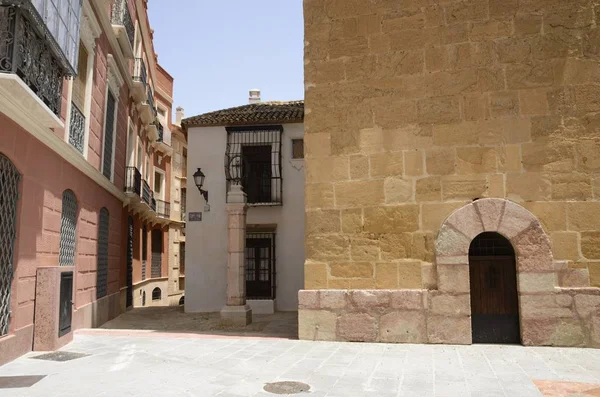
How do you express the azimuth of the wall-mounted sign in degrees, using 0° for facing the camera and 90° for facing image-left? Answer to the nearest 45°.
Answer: approximately 0°

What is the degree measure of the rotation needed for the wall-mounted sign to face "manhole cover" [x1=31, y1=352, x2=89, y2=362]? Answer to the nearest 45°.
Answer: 0° — it already faces it

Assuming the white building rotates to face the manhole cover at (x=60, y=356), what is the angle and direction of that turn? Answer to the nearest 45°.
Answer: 0° — it already faces it

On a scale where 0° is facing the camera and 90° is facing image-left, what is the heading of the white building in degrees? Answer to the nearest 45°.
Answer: approximately 0°

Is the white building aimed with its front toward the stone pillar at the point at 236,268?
yes
